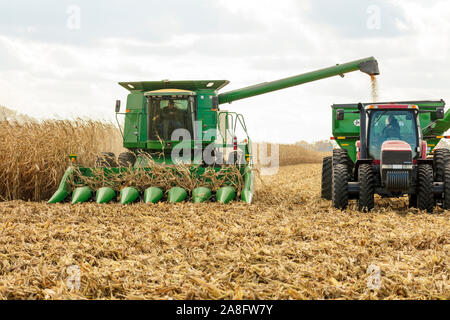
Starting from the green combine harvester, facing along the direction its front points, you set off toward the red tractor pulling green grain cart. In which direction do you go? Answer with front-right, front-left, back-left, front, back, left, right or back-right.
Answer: front-left

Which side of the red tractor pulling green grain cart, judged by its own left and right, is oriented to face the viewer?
front

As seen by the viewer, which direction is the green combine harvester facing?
toward the camera

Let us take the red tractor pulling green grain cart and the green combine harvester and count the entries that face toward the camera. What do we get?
2

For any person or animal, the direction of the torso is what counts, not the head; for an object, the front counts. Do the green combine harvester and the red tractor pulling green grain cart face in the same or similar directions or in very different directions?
same or similar directions

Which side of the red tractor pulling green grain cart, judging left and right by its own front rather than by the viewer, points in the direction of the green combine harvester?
right
